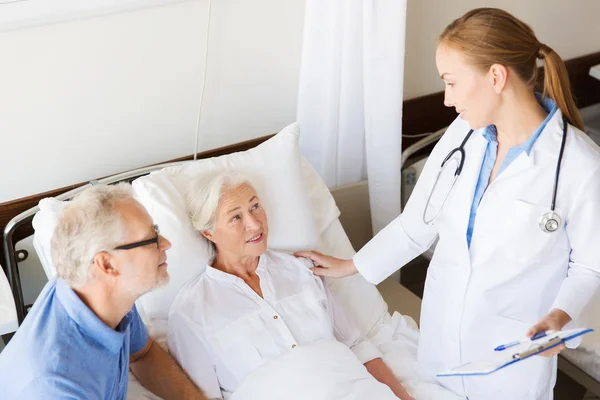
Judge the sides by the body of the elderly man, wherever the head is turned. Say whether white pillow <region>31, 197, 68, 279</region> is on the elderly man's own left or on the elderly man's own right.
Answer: on the elderly man's own left

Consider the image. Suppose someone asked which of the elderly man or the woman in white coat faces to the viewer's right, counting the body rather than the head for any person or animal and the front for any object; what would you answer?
the elderly man

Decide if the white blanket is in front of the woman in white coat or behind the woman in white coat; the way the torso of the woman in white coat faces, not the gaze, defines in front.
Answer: in front

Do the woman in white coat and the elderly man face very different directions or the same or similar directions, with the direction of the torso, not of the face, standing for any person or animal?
very different directions

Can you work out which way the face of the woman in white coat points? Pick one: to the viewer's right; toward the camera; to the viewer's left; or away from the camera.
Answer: to the viewer's left

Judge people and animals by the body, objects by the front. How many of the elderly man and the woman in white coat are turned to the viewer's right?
1

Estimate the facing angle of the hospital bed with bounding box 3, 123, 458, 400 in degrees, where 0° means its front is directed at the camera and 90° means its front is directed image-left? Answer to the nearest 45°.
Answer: approximately 315°

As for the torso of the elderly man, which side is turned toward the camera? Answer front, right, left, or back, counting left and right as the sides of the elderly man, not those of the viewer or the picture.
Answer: right

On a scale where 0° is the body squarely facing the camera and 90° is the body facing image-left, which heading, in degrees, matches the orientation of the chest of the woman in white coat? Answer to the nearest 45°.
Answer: approximately 45°

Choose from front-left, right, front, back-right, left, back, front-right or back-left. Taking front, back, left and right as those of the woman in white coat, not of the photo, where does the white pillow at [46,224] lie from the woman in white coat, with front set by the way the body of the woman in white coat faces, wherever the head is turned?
front-right

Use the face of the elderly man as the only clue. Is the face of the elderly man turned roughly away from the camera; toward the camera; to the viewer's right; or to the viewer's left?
to the viewer's right
